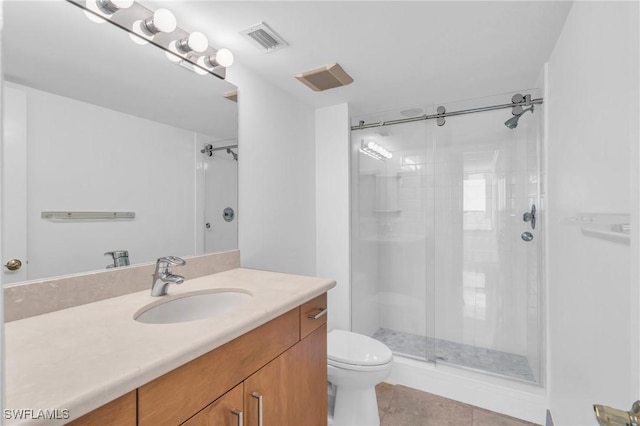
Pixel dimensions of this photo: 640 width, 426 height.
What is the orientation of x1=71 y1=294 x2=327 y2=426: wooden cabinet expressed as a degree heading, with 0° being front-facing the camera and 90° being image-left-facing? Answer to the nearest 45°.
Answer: approximately 315°

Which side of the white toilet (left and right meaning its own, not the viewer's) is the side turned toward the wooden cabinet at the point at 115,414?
right

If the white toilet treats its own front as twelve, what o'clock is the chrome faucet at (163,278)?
The chrome faucet is roughly at 3 o'clock from the white toilet.

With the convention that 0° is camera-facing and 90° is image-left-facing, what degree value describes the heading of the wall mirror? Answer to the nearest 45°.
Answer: approximately 315°
